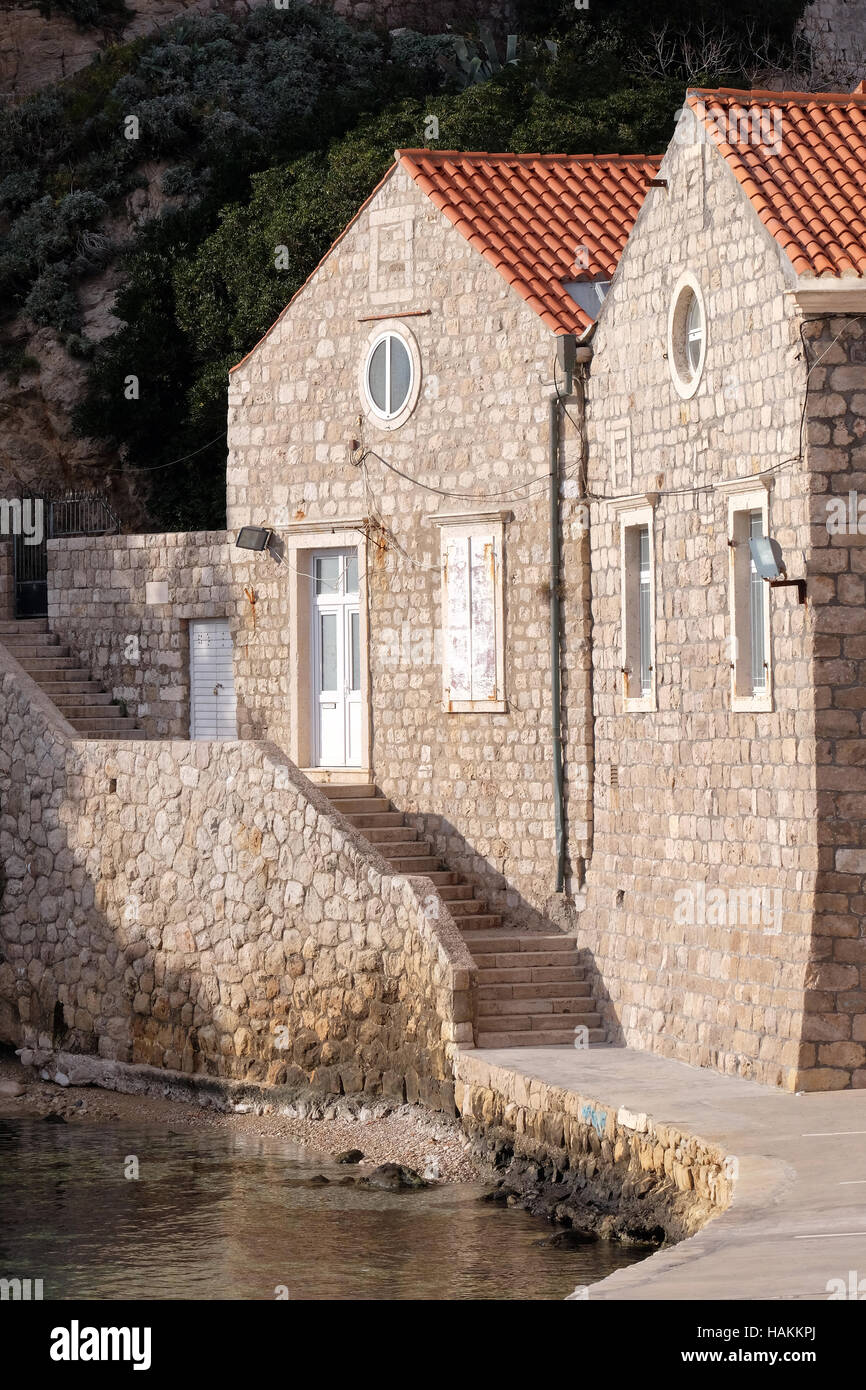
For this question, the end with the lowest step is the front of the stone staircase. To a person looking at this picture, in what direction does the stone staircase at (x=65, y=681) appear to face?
facing the viewer and to the right of the viewer

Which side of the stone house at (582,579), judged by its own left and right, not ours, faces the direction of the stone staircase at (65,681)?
right

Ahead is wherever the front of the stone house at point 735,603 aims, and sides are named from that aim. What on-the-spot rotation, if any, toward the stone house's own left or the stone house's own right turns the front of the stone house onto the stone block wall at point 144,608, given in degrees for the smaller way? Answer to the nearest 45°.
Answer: approximately 90° to the stone house's own right

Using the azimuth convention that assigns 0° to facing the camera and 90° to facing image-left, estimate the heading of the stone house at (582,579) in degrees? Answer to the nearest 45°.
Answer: approximately 45°

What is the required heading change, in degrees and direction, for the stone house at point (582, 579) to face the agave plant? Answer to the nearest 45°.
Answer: approximately 135° to its right

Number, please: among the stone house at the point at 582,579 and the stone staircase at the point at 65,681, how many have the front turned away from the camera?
0

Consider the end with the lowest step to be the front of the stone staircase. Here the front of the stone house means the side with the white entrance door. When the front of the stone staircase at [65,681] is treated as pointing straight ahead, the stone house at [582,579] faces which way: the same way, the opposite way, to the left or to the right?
to the right

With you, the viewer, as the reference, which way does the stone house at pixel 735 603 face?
facing the viewer and to the left of the viewer

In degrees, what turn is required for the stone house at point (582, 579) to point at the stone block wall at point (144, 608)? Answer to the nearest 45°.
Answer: approximately 90° to its right

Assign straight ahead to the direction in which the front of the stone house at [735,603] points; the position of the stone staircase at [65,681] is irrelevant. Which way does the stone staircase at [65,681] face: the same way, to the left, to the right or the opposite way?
to the left

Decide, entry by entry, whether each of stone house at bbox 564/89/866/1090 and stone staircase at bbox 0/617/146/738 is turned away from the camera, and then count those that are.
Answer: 0

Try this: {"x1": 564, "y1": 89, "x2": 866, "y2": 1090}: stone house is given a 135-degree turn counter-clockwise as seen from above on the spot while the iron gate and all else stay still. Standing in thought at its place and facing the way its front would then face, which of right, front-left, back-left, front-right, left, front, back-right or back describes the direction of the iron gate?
back-left
